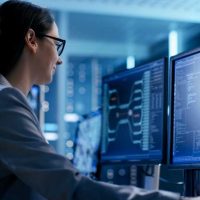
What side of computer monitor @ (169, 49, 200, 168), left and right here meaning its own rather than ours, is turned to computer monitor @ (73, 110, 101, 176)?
right

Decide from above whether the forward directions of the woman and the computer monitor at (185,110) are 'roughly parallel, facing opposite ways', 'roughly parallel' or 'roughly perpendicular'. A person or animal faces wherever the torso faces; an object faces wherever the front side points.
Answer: roughly parallel, facing opposite ways

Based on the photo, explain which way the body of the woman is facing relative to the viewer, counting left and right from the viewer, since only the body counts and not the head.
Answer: facing away from the viewer and to the right of the viewer

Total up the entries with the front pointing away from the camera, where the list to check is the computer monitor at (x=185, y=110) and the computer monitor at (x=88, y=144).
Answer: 0

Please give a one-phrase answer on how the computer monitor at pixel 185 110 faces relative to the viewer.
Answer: facing the viewer and to the left of the viewer

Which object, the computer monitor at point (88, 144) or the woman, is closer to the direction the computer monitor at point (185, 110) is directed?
the woman

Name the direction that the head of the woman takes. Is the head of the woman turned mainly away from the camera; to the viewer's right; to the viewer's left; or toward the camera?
to the viewer's right

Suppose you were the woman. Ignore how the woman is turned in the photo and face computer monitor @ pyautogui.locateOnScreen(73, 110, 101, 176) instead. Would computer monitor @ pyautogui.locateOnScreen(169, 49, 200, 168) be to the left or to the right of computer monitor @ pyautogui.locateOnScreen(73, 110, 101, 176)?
right

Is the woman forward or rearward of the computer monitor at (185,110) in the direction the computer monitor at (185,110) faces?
forward

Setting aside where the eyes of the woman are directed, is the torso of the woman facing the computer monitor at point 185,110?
yes

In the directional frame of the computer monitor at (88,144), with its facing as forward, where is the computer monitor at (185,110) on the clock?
the computer monitor at (185,110) is roughly at 10 o'clock from the computer monitor at (88,144).

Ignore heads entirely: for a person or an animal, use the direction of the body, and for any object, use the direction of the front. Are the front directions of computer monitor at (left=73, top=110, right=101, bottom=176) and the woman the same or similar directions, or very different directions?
very different directions
